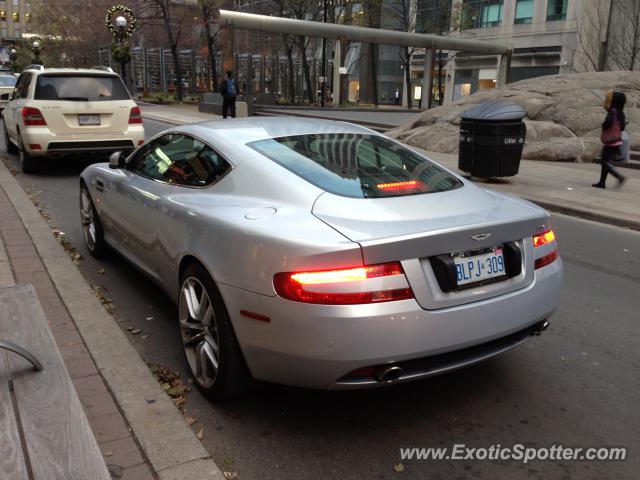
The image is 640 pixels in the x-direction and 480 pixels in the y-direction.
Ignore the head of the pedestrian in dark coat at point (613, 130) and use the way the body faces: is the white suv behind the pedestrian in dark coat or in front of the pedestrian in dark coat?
in front

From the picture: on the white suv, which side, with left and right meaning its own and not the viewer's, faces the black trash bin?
right

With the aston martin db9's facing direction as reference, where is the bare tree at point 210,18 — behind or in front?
in front

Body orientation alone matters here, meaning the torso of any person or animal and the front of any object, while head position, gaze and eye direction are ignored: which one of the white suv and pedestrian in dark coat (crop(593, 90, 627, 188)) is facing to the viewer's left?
the pedestrian in dark coat

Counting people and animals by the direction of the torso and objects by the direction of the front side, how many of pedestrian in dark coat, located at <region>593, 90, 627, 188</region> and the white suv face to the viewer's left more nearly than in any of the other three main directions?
1

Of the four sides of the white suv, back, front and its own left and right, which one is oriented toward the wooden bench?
back

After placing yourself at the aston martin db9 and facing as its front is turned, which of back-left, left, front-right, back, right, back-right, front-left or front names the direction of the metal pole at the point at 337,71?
front-right

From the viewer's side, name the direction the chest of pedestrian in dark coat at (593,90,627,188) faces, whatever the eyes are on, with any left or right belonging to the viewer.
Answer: facing to the left of the viewer

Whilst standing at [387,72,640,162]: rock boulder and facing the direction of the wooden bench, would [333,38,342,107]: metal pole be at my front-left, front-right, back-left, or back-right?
back-right

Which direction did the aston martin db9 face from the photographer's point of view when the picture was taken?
facing away from the viewer and to the left of the viewer

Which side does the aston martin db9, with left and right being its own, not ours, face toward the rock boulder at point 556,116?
right

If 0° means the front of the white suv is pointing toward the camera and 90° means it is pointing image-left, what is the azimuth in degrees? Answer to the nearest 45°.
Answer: approximately 180°

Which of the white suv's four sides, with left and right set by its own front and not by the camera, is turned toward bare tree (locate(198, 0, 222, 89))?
front

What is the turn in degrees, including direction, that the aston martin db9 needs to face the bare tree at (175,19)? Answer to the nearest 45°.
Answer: approximately 45° to its right

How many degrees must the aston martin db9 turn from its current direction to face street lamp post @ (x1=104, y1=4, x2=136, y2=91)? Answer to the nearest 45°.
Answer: approximately 45° to its right

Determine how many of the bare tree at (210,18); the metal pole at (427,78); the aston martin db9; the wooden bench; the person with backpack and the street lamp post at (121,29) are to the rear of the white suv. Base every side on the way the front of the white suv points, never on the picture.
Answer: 2
